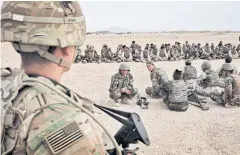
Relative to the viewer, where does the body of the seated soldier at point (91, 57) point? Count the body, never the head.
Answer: toward the camera

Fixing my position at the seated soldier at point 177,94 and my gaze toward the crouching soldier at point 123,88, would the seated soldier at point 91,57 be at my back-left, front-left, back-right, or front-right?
front-right

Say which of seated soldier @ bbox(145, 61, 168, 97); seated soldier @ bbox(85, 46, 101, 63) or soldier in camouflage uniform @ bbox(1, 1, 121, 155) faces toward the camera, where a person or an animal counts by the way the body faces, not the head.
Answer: seated soldier @ bbox(85, 46, 101, 63)

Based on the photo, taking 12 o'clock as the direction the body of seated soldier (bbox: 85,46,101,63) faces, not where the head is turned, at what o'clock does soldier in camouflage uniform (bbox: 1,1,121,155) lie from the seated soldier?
The soldier in camouflage uniform is roughly at 12 o'clock from the seated soldier.

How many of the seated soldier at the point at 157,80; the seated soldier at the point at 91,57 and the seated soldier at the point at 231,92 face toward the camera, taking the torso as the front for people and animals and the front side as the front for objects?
1

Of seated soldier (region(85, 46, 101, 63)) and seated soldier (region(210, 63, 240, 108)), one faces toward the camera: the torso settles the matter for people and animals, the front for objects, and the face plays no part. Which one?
seated soldier (region(85, 46, 101, 63))

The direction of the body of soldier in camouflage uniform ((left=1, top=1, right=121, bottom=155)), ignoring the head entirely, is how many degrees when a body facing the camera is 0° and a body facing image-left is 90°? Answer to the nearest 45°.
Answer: approximately 225°

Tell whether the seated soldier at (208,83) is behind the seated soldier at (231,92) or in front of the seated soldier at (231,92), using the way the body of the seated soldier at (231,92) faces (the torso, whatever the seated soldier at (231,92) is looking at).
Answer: in front

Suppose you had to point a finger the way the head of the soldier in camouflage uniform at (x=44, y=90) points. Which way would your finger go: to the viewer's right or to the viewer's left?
to the viewer's right

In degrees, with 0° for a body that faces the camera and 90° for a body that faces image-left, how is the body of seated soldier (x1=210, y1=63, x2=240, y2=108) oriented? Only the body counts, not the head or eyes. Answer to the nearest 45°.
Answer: approximately 135°
